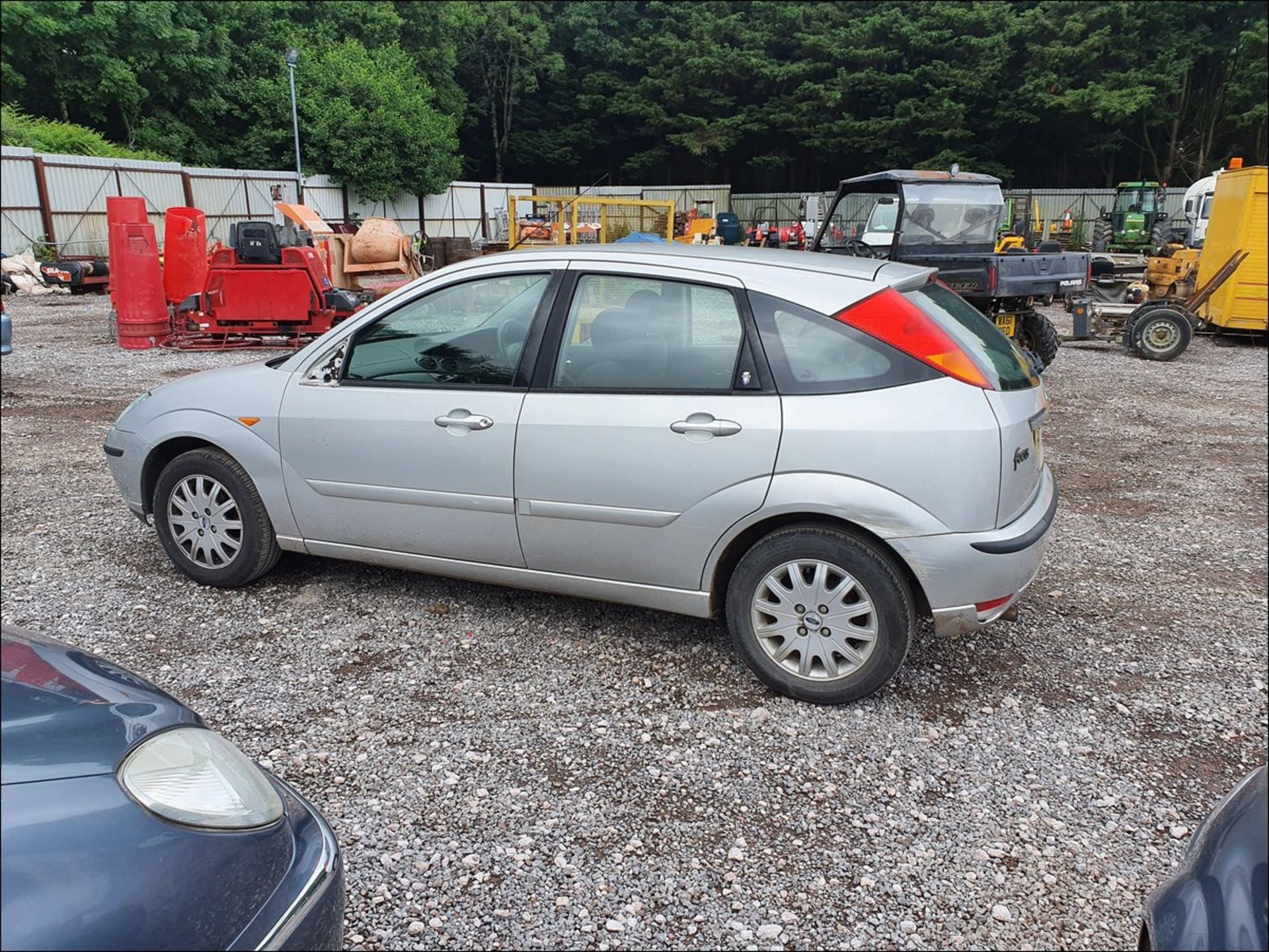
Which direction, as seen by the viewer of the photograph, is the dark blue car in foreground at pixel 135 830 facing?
facing to the right of the viewer

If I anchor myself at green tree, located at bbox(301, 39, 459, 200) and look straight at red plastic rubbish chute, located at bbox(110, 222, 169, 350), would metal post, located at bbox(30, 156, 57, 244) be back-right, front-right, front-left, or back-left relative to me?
front-right

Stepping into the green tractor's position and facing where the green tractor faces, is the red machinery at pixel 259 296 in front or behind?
in front

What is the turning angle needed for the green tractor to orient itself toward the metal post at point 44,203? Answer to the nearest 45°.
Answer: approximately 45° to its right

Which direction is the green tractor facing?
toward the camera

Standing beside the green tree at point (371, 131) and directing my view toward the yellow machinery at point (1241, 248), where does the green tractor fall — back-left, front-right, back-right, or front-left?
front-left

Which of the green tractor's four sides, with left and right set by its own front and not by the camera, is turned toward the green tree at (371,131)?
right

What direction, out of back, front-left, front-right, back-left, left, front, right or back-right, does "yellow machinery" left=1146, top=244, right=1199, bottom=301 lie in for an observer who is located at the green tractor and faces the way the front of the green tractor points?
front
